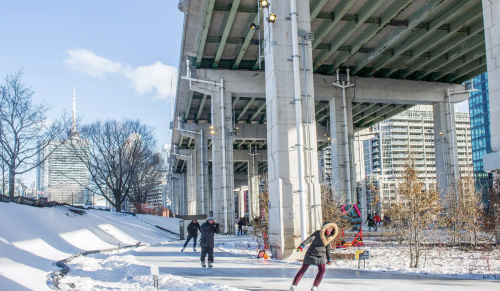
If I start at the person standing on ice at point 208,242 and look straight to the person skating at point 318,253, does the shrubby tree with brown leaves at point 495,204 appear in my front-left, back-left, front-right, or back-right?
front-left

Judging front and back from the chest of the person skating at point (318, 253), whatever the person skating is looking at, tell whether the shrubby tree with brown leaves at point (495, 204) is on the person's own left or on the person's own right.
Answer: on the person's own left
